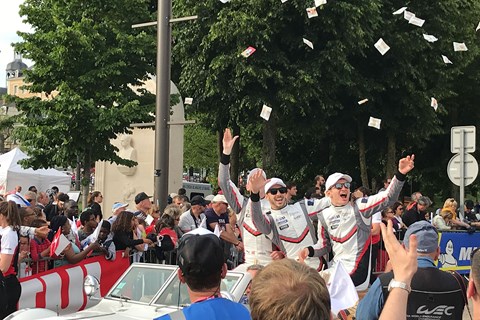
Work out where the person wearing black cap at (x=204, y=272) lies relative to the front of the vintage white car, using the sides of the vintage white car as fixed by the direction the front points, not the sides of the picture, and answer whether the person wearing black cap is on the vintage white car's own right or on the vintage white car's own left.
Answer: on the vintage white car's own left

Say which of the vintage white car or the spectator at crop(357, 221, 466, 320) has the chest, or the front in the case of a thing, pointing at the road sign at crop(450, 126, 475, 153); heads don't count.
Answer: the spectator

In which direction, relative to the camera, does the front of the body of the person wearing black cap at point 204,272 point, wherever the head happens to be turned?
away from the camera

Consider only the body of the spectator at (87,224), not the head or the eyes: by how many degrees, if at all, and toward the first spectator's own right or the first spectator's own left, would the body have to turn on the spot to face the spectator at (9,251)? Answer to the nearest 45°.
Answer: approximately 90° to the first spectator's own right

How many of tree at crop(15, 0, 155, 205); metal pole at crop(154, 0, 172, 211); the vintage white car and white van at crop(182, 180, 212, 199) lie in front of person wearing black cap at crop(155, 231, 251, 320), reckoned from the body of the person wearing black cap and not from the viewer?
4

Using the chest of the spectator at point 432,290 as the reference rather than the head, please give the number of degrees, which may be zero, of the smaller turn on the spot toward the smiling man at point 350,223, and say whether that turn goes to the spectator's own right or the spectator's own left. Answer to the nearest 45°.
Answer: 0° — they already face them

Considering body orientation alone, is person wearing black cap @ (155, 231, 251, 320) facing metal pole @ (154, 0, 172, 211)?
yes

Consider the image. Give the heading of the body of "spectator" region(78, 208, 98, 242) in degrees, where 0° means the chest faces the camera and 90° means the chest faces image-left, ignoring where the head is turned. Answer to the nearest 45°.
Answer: approximately 270°

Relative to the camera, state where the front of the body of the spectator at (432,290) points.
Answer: away from the camera

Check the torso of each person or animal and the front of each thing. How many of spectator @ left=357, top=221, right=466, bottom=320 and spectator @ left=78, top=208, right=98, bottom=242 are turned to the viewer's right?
1

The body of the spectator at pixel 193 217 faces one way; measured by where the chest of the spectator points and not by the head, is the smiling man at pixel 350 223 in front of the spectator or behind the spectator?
in front
